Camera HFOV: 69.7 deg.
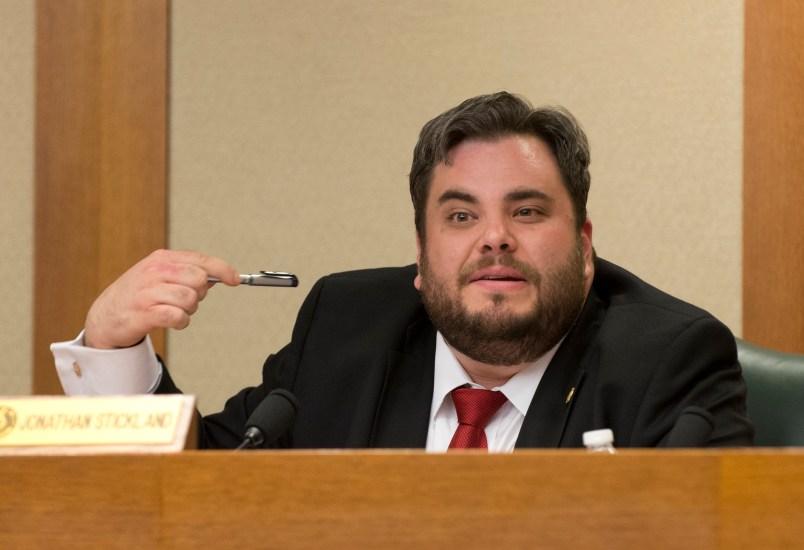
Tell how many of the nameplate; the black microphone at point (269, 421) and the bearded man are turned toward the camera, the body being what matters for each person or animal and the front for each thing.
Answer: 2

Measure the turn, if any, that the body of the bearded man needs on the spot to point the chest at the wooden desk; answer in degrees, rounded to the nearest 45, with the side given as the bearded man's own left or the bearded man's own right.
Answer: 0° — they already face it

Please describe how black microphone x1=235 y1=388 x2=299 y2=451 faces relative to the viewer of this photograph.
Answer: facing away from the viewer and to the right of the viewer

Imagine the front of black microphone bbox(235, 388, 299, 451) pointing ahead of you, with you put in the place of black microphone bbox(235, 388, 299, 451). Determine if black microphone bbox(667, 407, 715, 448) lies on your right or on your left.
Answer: on your right

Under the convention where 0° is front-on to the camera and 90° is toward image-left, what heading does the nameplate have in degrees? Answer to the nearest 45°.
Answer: approximately 0°

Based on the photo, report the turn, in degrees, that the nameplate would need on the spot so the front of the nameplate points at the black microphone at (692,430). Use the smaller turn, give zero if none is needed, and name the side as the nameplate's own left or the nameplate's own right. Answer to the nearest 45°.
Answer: approximately 90° to the nameplate's own left

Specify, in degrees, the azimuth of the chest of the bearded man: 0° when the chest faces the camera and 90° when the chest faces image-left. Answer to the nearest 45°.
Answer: approximately 0°

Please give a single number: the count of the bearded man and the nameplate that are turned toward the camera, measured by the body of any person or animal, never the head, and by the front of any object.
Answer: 2
